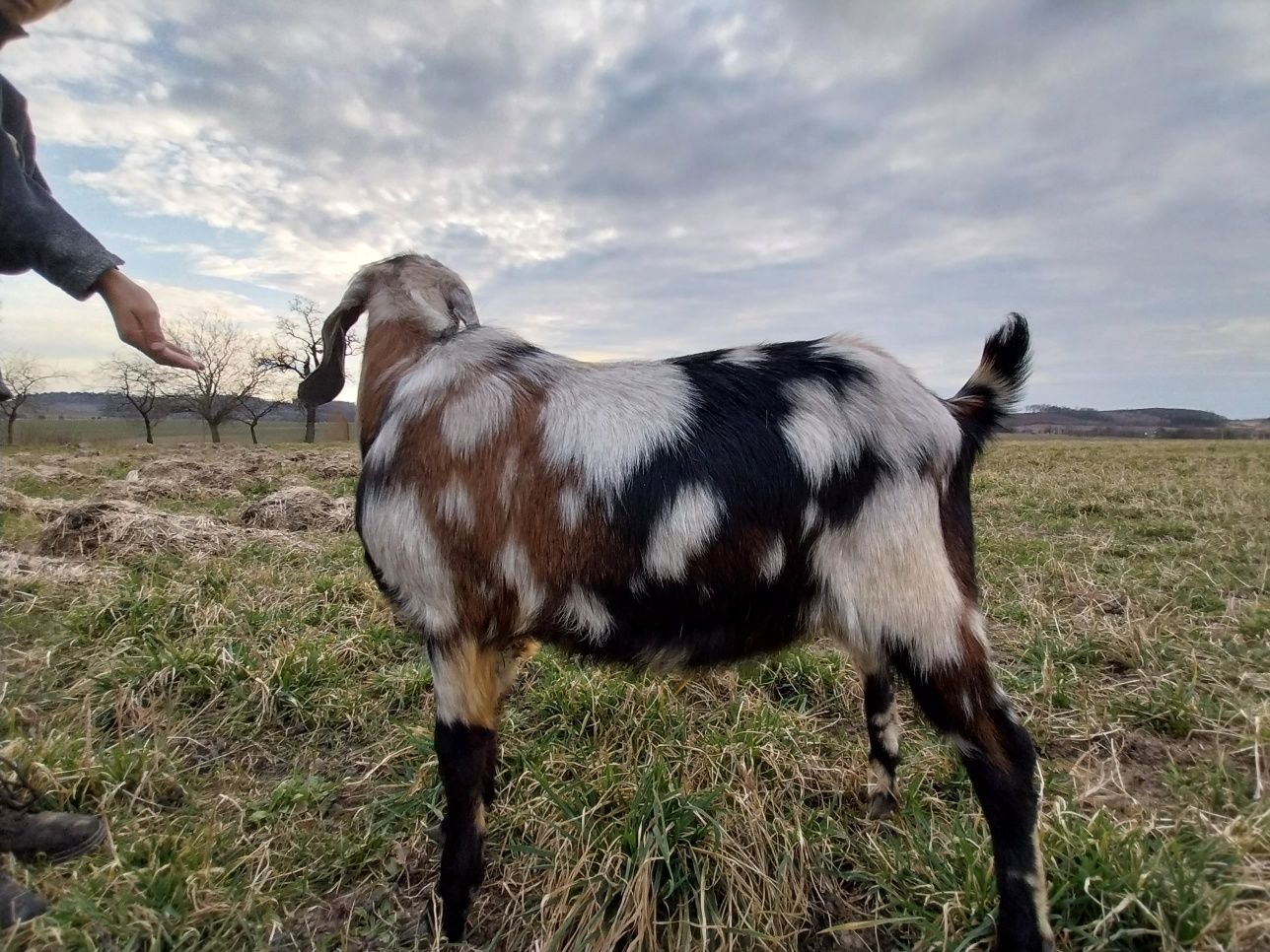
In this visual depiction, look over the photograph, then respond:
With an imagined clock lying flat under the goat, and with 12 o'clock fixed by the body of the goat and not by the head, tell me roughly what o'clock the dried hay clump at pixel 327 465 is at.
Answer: The dried hay clump is roughly at 2 o'clock from the goat.

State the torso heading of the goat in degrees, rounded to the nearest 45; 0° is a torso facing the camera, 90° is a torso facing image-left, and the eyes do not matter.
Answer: approximately 90°
